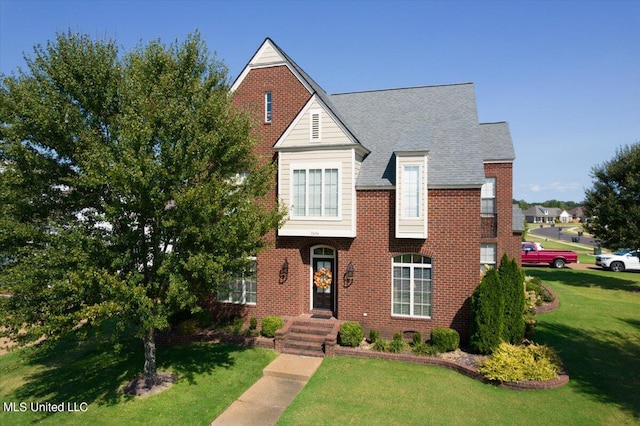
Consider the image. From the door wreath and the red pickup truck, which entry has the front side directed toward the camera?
the door wreath

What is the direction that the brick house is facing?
toward the camera

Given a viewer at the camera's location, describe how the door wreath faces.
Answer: facing the viewer

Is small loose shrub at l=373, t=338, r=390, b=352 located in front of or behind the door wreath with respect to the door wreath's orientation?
in front

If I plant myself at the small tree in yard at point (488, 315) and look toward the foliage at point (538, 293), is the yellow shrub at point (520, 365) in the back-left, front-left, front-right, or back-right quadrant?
back-right

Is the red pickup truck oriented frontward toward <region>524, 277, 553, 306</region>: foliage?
no

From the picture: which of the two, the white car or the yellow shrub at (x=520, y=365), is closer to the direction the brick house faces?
the yellow shrub

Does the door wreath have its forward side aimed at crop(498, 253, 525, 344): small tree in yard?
no

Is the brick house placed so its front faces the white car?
no

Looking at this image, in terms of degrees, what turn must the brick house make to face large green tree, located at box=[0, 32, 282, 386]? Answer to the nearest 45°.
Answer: approximately 45° to its right

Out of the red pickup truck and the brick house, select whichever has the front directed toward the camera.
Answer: the brick house

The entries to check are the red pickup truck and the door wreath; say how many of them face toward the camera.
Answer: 1
